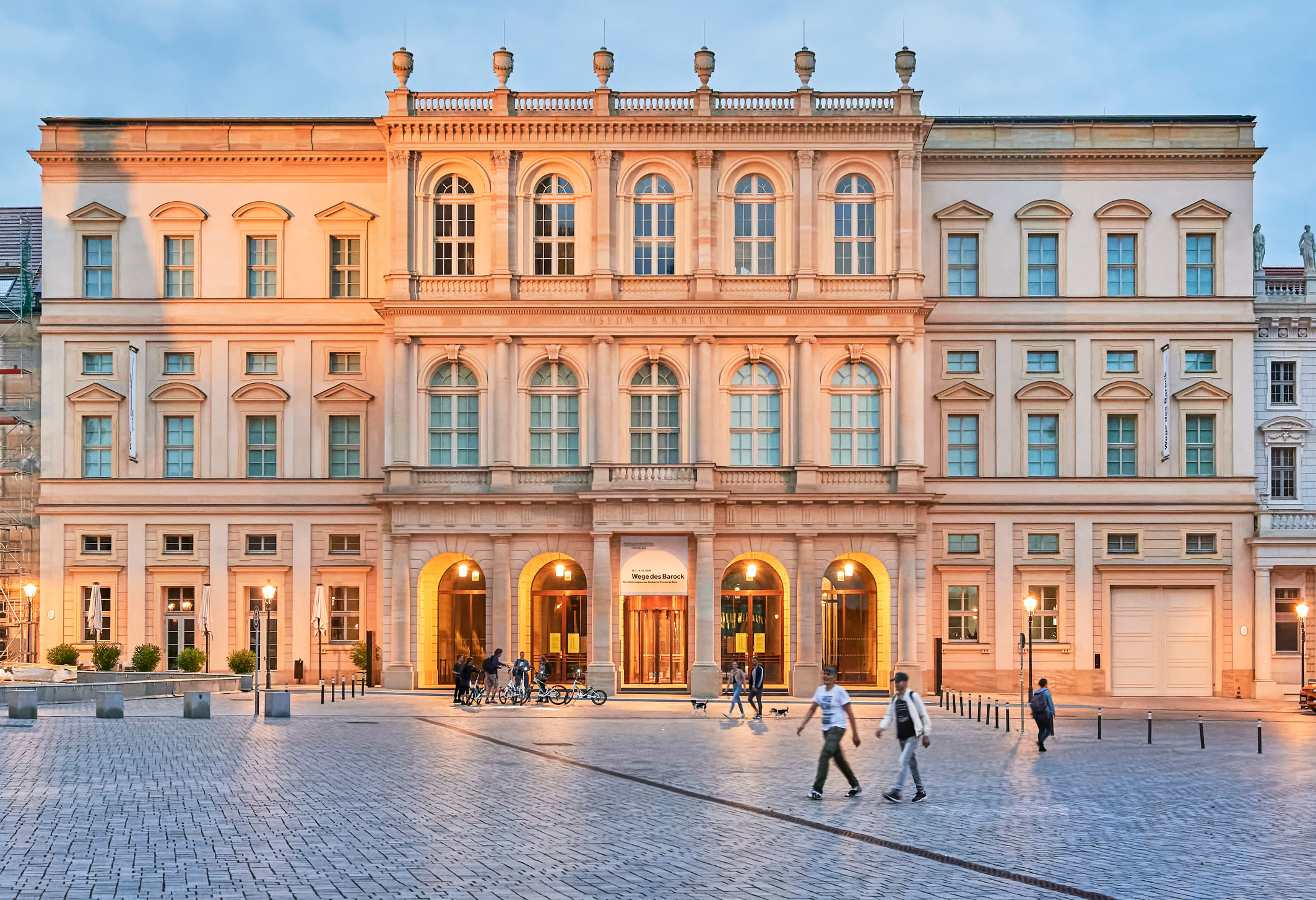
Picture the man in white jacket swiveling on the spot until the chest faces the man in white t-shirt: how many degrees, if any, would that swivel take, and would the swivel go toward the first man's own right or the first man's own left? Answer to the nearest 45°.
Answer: approximately 45° to the first man's own right

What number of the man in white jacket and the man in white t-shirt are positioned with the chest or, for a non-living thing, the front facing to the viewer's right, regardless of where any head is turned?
0

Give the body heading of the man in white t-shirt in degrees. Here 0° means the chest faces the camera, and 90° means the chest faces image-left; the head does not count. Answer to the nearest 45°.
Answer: approximately 45°

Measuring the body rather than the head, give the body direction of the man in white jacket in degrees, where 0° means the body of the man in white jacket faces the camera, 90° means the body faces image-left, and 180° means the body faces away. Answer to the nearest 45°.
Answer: approximately 45°

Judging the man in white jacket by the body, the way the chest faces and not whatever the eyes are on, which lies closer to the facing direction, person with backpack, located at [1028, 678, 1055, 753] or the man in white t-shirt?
the man in white t-shirt
